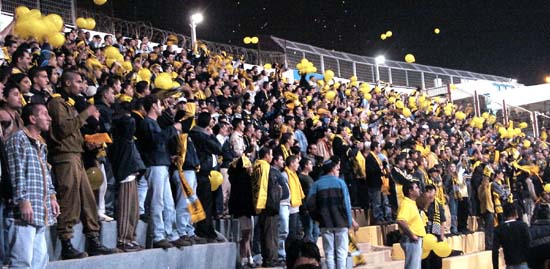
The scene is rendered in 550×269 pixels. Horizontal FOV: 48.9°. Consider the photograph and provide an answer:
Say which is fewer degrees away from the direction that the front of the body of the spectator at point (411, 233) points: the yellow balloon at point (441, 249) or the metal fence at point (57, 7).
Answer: the yellow balloon

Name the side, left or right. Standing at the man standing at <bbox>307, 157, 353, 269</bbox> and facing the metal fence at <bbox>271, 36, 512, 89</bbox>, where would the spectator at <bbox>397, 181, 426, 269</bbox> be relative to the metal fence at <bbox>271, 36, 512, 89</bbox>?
right

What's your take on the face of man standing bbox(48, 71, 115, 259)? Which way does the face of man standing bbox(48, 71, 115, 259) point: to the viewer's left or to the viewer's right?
to the viewer's right

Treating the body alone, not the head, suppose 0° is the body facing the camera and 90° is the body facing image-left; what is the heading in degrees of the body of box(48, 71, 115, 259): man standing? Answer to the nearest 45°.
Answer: approximately 270°
